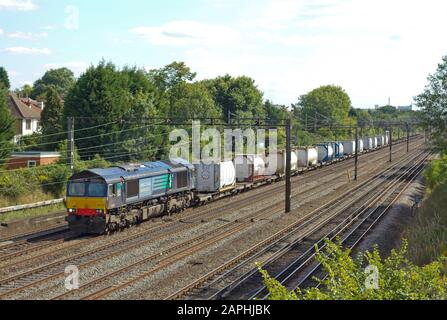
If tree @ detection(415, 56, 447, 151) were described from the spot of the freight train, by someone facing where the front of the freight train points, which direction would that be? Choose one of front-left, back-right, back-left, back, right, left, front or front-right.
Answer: back

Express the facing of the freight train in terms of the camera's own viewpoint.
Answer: facing the viewer and to the left of the viewer

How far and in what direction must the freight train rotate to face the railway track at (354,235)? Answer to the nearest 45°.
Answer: approximately 135° to its left

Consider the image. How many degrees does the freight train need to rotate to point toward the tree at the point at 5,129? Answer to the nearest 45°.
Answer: approximately 90° to its right
